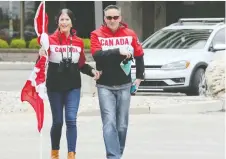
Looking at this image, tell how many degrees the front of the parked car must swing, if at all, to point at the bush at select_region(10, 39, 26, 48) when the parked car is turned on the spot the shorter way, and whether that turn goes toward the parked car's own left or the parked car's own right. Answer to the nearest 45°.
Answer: approximately 90° to the parked car's own right

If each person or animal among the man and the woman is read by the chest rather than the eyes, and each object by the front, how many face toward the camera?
2

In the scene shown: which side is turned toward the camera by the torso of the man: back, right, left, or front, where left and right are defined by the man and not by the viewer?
front

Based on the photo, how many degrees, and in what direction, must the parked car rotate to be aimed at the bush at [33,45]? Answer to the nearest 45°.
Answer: approximately 90° to its right

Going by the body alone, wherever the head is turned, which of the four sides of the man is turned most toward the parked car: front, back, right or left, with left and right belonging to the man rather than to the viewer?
back

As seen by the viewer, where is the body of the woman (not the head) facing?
toward the camera

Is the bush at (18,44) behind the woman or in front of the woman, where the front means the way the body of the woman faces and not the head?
behind

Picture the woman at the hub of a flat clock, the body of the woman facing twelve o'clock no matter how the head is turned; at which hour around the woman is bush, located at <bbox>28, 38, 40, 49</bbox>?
The bush is roughly at 6 o'clock from the woman.
